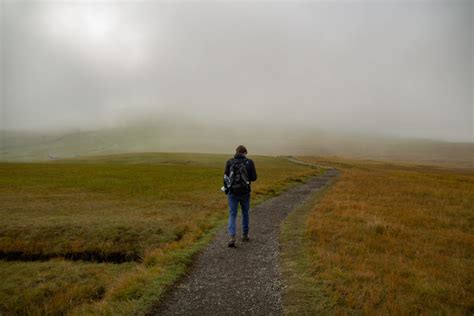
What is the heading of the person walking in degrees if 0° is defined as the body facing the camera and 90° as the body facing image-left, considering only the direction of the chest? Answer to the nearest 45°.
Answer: approximately 180°
